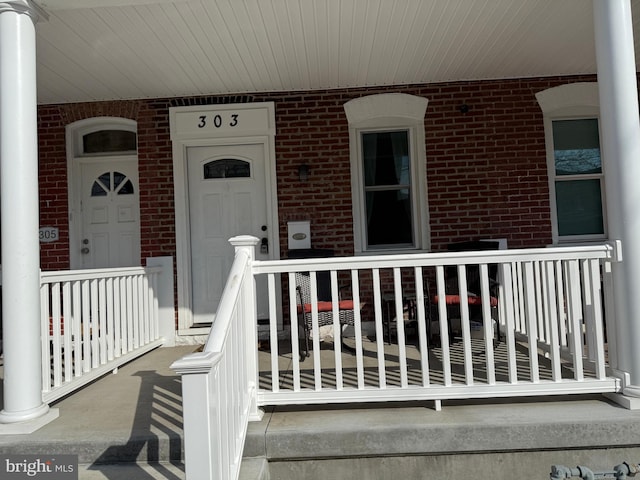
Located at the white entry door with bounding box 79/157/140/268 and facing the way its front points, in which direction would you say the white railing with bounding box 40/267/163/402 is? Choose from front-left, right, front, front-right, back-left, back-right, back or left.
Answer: front

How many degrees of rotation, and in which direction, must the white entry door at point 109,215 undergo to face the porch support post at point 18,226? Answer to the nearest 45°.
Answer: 0° — it already faces it

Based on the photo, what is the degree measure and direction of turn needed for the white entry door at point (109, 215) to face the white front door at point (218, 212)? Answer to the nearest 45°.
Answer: approximately 45° to its left

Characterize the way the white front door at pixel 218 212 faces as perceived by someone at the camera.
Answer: facing the viewer

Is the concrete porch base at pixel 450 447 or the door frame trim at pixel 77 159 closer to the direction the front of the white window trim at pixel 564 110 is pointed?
the concrete porch base

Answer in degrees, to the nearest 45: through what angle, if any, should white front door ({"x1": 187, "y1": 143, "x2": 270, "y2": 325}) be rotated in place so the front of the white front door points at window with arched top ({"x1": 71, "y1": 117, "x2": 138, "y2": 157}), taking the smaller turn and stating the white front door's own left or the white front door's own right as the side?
approximately 90° to the white front door's own right

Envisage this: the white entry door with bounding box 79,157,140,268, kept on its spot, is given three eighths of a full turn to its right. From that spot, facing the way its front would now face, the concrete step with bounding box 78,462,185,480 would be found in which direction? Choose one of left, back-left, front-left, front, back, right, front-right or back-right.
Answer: back-left

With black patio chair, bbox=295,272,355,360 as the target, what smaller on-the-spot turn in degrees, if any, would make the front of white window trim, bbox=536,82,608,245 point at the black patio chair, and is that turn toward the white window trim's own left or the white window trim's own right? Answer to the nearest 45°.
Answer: approximately 45° to the white window trim's own right

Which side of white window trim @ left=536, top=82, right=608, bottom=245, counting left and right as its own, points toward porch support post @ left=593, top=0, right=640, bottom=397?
front

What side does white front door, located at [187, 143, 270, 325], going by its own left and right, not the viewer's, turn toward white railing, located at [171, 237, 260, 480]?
front

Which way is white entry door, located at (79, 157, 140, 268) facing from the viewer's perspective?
toward the camera

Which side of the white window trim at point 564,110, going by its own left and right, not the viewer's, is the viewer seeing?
front

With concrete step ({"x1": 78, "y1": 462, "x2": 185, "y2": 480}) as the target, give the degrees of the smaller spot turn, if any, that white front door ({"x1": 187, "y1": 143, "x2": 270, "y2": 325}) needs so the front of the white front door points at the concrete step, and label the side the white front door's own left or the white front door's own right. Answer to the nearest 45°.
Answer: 0° — it already faces it

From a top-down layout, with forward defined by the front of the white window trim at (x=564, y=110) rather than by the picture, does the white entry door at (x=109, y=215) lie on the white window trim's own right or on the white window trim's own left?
on the white window trim's own right

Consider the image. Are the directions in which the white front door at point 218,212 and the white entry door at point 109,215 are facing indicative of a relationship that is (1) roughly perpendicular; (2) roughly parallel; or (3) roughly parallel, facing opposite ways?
roughly parallel

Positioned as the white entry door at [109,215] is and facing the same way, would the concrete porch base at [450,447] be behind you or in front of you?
in front
